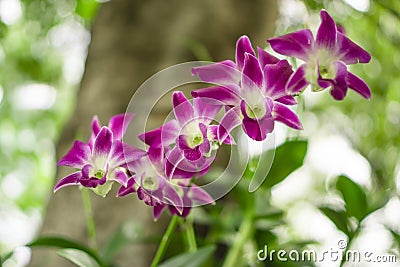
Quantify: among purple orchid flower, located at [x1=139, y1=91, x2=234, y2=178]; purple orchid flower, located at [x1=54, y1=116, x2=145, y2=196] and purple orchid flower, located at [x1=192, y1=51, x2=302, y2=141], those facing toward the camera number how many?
3

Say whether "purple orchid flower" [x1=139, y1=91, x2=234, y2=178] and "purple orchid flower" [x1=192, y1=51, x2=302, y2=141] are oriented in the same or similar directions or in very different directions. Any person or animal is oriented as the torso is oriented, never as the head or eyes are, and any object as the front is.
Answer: same or similar directions

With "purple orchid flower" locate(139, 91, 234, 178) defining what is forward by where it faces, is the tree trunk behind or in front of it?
behind

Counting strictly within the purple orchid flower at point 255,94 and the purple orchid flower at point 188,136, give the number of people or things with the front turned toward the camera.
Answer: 2

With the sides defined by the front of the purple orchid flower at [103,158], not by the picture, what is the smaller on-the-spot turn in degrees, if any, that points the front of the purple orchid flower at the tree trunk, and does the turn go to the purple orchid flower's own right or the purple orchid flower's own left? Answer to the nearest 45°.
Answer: approximately 180°

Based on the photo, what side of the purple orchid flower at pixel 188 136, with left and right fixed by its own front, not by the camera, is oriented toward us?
front

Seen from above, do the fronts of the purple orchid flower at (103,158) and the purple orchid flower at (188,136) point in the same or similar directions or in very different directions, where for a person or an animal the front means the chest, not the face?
same or similar directions

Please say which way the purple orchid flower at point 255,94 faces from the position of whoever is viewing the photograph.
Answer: facing the viewer
